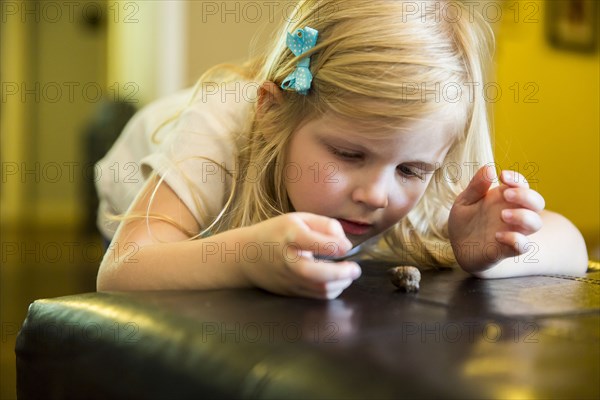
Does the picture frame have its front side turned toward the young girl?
yes

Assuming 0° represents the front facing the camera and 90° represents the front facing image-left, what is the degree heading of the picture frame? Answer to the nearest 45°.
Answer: approximately 0°

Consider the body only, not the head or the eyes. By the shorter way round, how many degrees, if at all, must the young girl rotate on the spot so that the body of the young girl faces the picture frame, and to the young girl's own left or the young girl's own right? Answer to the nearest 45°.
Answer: approximately 135° to the young girl's own left

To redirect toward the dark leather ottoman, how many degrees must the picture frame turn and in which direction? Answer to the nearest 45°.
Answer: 0° — it already faces it

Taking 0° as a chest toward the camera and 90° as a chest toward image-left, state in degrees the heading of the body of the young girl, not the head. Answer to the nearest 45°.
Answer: approximately 315°
